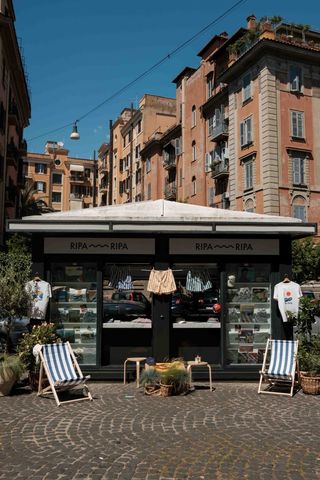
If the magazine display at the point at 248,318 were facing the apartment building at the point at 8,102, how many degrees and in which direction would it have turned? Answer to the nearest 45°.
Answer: approximately 135° to its right

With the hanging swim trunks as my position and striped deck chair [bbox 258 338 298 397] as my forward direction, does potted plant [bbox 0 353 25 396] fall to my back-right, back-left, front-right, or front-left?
back-right

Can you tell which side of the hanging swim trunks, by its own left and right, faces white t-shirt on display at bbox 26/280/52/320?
right

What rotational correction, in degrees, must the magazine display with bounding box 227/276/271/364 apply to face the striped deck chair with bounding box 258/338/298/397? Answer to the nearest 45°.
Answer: approximately 45° to its left

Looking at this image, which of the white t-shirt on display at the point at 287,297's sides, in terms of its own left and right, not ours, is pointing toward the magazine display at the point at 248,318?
right

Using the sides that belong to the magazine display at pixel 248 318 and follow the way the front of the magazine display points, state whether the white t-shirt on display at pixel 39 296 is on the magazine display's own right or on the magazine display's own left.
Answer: on the magazine display's own right

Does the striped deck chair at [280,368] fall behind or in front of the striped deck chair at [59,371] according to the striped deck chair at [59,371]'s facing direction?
in front

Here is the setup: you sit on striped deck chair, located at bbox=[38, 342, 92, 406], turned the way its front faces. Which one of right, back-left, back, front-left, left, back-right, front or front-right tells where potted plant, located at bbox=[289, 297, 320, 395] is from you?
front-left
